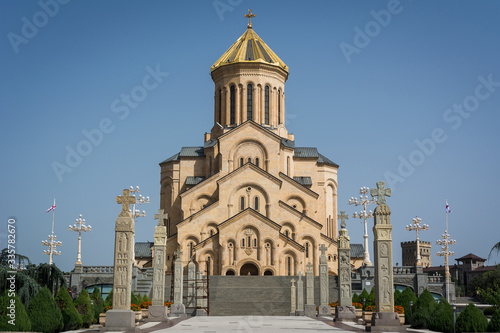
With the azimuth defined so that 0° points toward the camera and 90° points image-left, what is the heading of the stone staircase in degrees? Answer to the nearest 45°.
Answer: approximately 0°
